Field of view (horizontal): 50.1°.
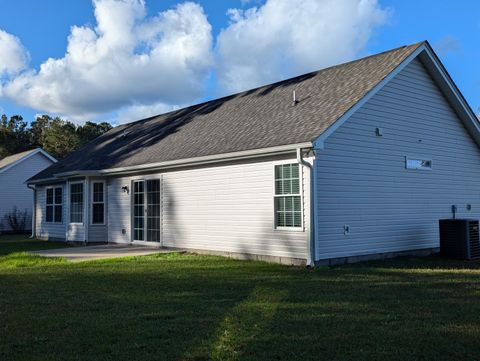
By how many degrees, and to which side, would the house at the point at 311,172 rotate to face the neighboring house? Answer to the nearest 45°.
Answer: approximately 90° to its left

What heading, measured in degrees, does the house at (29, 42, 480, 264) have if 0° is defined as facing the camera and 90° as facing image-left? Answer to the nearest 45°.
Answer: approximately 225°
